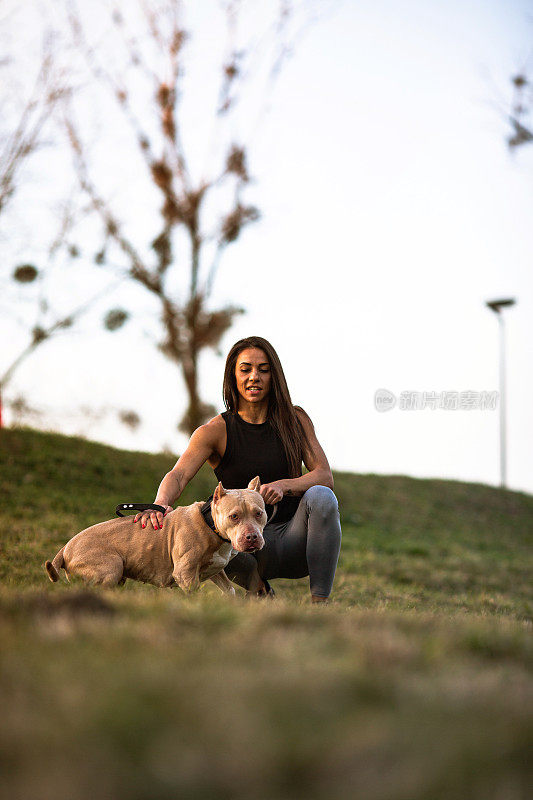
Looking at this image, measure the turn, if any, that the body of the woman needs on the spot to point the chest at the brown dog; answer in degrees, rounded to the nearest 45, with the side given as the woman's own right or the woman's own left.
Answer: approximately 45° to the woman's own right

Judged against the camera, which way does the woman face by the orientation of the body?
toward the camera
